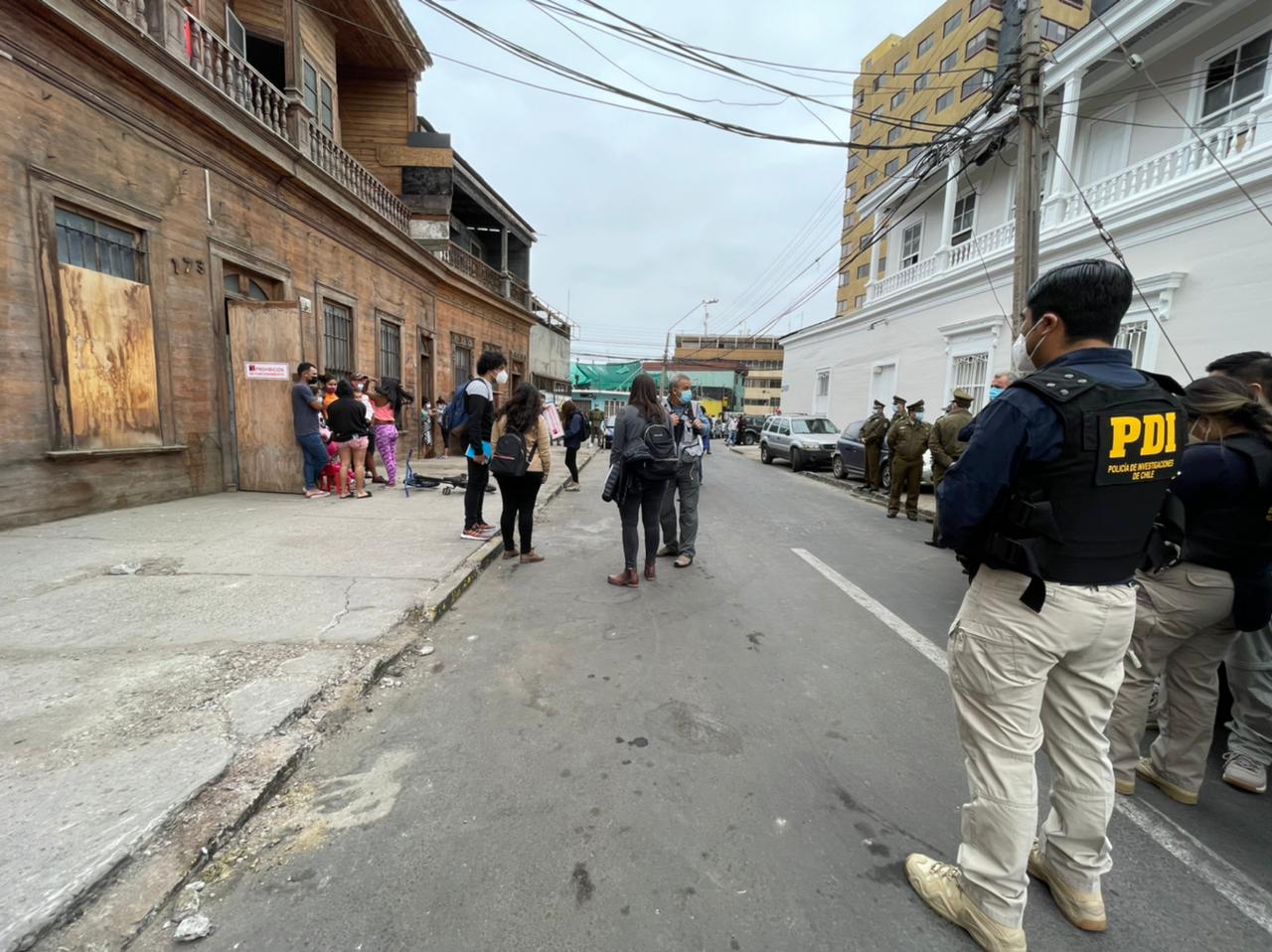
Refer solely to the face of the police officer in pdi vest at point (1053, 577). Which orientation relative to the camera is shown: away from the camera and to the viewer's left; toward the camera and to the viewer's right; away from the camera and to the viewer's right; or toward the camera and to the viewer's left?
away from the camera and to the viewer's left

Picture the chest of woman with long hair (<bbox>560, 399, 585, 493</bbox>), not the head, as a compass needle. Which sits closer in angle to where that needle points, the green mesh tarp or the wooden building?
the wooden building

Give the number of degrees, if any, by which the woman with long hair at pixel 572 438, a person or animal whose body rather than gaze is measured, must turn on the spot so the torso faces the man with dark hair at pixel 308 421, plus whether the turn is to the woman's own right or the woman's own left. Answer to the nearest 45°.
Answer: approximately 45° to the woman's own left

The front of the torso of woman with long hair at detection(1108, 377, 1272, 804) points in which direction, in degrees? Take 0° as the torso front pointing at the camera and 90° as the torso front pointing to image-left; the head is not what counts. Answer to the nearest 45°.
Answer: approximately 135°

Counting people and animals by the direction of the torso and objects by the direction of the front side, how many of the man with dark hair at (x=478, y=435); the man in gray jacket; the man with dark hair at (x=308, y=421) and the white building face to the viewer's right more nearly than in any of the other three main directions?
2

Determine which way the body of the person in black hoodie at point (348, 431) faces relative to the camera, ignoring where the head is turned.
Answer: away from the camera

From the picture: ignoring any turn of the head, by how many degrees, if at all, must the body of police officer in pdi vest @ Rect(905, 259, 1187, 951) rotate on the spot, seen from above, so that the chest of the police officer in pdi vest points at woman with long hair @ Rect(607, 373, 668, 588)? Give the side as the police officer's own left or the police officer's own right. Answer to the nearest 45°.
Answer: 0° — they already face them

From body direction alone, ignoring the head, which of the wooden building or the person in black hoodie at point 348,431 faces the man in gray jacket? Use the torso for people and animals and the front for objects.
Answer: the wooden building

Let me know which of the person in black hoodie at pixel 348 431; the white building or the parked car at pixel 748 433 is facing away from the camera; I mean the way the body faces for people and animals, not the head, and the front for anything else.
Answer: the person in black hoodie

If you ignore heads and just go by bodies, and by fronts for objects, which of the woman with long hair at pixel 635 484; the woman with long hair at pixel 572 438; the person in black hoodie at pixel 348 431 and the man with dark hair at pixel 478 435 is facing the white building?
the man with dark hair

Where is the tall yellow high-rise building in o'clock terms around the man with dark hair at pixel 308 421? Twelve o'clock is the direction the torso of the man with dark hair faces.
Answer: The tall yellow high-rise building is roughly at 11 o'clock from the man with dark hair.

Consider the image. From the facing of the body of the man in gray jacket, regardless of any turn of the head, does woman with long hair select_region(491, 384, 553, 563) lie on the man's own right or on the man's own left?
on the man's own right

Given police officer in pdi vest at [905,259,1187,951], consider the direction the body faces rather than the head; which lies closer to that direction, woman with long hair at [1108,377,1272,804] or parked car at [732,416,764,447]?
the parked car

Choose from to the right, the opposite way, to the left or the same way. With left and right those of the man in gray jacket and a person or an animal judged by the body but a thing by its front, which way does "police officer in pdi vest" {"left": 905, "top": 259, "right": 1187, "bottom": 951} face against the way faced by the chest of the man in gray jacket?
the opposite way
